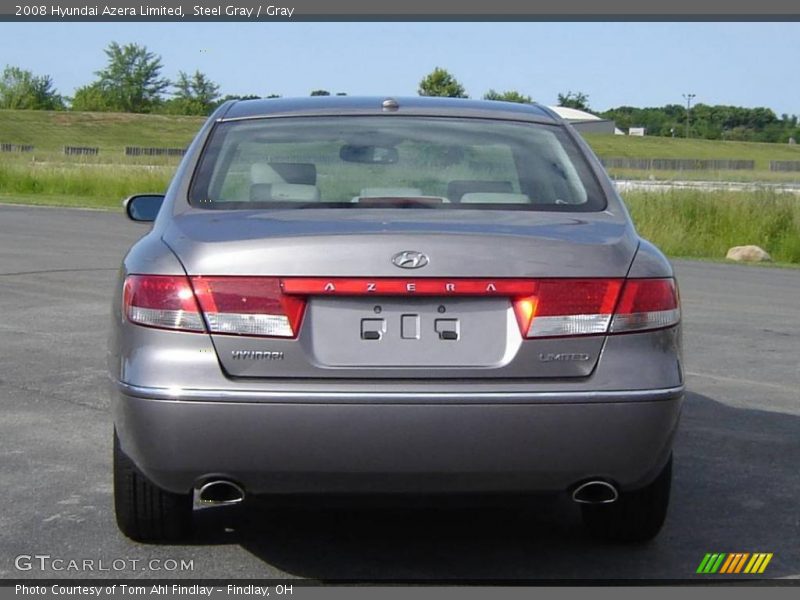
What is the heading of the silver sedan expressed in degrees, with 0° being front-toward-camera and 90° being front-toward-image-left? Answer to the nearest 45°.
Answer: approximately 180°
